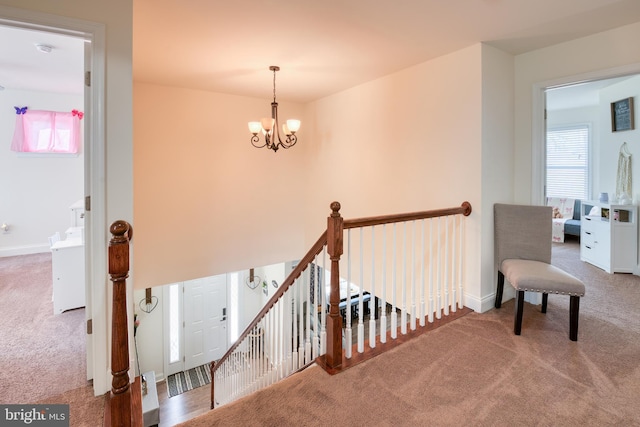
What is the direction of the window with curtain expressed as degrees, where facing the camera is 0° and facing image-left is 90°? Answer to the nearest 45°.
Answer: approximately 0°

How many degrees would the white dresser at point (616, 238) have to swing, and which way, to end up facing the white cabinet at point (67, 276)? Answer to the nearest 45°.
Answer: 0° — it already faces it

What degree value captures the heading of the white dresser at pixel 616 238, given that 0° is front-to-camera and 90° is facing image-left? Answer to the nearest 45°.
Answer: approximately 45°

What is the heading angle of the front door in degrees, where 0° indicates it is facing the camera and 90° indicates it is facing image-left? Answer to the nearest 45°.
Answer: approximately 315°

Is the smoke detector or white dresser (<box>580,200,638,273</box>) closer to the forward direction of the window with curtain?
the smoke detector

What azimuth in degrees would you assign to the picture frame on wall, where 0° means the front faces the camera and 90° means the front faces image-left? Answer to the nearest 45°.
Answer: approximately 45°

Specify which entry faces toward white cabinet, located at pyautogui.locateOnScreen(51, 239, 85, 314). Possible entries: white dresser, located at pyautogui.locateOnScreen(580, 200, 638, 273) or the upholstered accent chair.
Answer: the white dresser

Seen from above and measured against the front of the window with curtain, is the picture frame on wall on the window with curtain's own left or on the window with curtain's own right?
on the window with curtain's own left

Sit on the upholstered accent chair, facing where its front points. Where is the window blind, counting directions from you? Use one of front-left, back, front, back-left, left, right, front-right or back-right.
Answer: back-left
